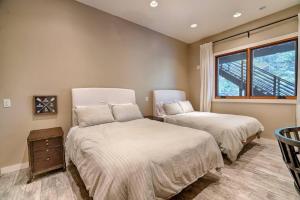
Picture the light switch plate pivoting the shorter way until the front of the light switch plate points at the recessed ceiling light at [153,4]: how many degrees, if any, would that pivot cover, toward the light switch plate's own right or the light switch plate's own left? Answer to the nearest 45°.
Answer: approximately 45° to the light switch plate's own left

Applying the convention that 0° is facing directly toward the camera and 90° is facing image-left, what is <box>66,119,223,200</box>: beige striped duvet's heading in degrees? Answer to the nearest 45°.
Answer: approximately 315°

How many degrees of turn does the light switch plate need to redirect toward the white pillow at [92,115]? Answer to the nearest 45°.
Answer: approximately 45° to its left

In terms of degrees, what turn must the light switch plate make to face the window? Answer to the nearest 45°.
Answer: approximately 45° to its left

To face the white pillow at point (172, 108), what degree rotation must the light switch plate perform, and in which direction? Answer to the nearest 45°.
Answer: approximately 90° to its left

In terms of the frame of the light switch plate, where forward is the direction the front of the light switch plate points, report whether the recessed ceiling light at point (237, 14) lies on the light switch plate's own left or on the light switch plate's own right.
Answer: on the light switch plate's own left

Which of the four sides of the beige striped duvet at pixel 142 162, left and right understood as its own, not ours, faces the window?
left

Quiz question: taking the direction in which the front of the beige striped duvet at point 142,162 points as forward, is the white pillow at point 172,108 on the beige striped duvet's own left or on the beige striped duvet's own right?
on the beige striped duvet's own left

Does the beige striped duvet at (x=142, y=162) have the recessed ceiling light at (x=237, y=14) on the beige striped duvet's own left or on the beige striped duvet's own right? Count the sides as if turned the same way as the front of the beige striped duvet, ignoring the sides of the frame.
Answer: on the beige striped duvet's own left

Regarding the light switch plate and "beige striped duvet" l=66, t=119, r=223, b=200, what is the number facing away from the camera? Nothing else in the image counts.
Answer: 0

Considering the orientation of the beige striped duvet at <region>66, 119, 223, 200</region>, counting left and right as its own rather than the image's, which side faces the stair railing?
left
